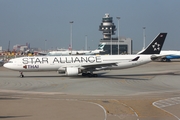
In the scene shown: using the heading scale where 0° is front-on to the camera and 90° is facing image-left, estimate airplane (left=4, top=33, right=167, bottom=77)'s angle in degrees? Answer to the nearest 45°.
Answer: approximately 90°
